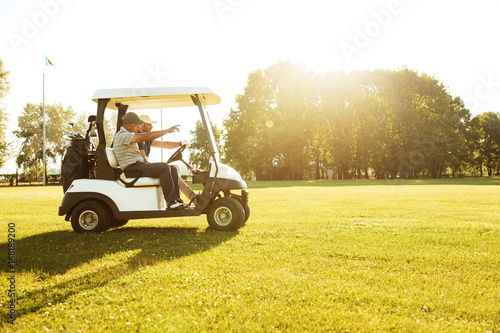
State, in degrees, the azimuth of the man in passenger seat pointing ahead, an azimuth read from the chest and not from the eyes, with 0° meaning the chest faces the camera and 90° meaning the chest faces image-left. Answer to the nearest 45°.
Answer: approximately 270°

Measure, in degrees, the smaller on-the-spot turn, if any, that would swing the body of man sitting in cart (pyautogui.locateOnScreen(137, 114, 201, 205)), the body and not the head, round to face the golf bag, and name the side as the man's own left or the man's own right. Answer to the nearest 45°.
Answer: approximately 180°

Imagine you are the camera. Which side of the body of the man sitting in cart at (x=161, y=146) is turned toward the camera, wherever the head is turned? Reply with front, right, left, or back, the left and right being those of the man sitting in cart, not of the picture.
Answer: right

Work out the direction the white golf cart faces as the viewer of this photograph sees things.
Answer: facing to the right of the viewer

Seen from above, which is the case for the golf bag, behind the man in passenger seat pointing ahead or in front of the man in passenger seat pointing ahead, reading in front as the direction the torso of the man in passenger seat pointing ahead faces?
behind
